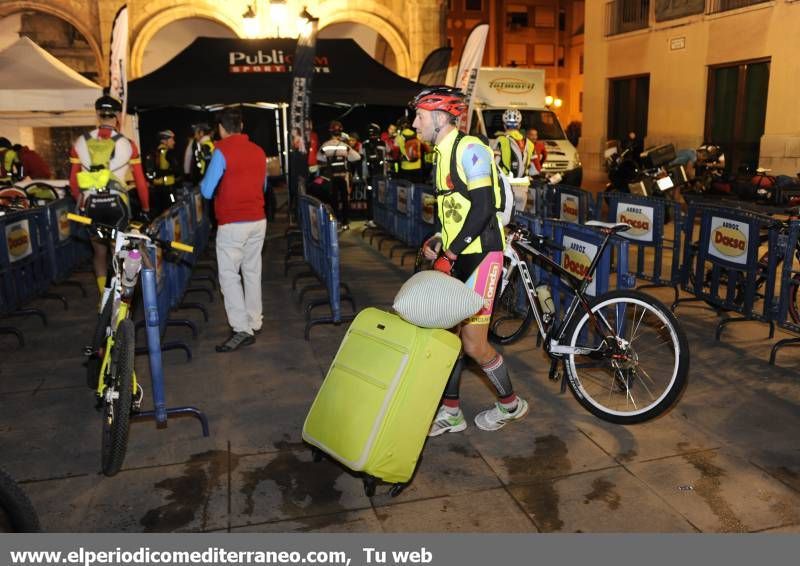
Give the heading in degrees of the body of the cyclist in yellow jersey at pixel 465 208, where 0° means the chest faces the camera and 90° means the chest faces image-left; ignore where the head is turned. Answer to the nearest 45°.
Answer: approximately 90°

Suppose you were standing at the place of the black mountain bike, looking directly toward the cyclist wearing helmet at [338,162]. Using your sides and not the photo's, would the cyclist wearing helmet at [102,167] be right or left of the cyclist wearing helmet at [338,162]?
left

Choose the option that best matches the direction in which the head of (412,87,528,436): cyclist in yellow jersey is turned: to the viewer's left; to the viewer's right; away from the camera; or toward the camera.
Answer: to the viewer's left

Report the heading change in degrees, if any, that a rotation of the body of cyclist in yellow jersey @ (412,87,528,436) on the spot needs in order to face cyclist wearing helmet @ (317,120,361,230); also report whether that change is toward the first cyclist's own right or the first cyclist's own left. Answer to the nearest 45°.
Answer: approximately 90° to the first cyclist's own right

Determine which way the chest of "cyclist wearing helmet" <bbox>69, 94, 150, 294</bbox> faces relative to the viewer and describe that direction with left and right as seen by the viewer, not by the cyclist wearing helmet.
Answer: facing away from the viewer

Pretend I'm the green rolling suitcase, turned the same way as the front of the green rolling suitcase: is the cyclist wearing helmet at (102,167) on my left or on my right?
on my right

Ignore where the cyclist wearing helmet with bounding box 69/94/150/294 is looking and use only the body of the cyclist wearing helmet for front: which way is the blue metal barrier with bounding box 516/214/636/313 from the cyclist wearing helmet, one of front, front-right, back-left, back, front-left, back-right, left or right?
back-right

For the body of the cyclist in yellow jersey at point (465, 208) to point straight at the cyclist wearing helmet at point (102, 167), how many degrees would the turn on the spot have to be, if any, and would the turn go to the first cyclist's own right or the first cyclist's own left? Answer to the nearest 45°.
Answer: approximately 45° to the first cyclist's own right

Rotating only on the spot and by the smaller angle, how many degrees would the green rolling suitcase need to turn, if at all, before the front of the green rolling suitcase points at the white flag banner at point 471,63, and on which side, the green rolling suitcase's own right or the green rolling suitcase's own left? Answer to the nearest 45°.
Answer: approximately 135° to the green rolling suitcase's own right

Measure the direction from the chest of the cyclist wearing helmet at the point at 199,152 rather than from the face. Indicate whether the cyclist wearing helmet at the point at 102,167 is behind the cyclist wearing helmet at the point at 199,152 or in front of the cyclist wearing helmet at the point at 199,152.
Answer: in front

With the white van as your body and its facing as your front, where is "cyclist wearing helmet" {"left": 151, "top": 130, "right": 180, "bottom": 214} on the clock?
The cyclist wearing helmet is roughly at 3 o'clock from the white van.

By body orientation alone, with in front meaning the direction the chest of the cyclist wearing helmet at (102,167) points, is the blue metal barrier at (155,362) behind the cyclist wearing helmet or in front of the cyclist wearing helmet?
behind
